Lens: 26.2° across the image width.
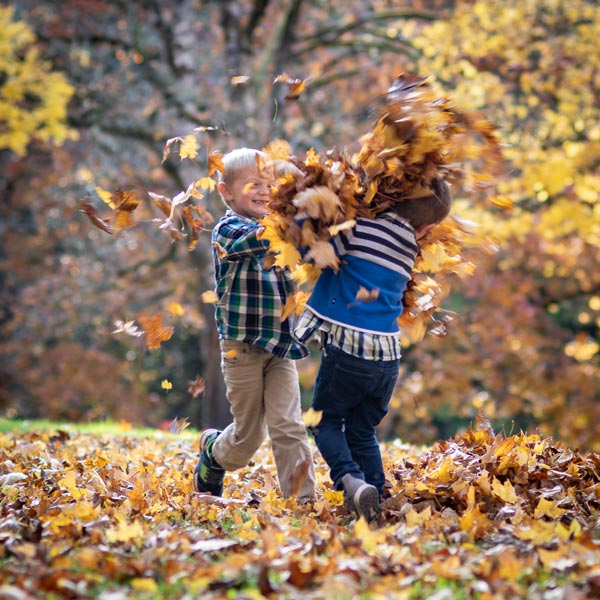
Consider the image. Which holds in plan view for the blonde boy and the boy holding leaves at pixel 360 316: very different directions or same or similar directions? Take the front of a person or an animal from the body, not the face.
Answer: very different directions

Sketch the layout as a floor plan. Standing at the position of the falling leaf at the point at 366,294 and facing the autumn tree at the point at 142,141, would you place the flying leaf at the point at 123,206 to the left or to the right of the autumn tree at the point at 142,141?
left

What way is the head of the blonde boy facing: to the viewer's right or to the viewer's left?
to the viewer's right

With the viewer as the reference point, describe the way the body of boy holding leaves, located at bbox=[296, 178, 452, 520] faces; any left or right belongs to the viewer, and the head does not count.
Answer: facing away from the viewer and to the left of the viewer

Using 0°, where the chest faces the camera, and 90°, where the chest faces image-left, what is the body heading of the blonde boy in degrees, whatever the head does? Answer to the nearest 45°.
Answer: approximately 315°

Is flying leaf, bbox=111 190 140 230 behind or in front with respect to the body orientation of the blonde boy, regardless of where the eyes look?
behind

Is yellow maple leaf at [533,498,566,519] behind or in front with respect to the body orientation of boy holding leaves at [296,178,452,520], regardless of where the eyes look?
behind
